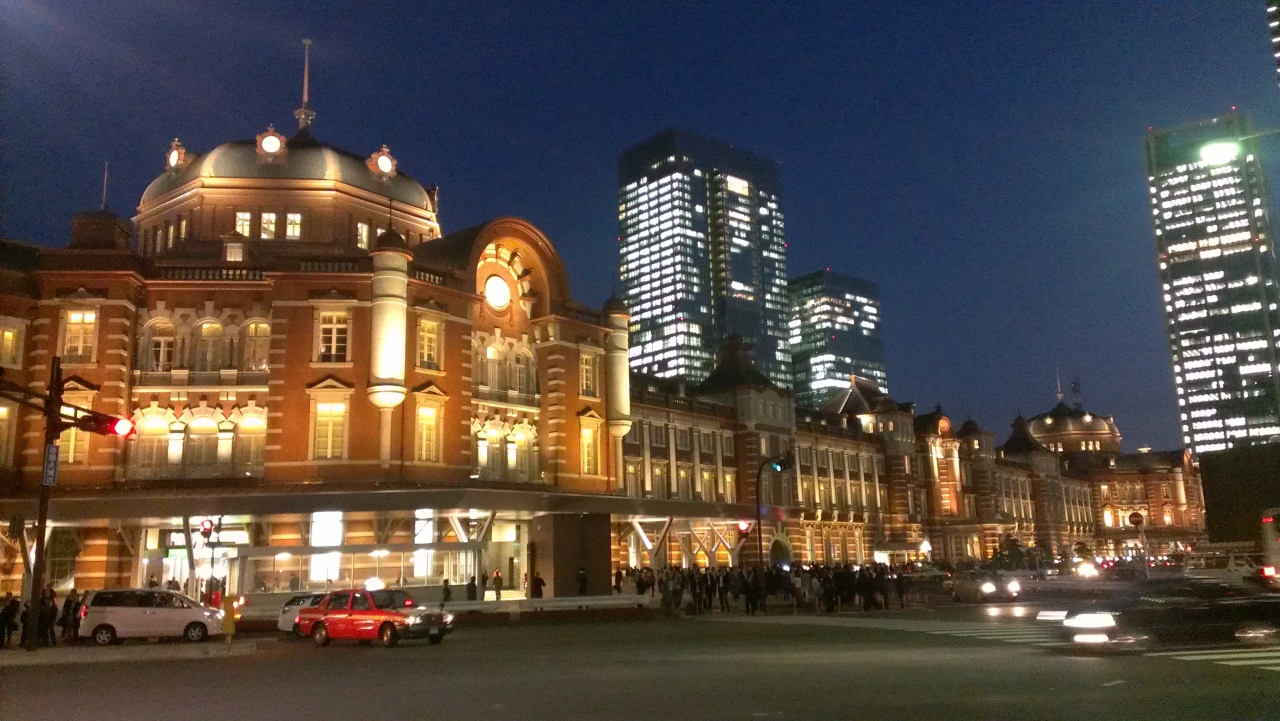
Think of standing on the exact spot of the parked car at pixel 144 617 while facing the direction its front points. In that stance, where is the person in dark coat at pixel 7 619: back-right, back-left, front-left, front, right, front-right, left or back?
back

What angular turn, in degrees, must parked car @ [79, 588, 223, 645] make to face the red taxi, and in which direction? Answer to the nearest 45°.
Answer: approximately 45° to its right

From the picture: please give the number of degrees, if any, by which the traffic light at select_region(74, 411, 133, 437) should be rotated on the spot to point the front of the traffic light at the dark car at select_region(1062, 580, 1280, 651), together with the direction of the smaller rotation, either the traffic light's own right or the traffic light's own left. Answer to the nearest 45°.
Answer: approximately 45° to the traffic light's own left

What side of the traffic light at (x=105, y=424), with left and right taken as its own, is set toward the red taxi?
left

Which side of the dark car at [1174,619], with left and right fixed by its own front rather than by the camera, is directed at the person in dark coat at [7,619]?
front

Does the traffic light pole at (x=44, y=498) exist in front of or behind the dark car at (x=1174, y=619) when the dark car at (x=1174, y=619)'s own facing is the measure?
in front

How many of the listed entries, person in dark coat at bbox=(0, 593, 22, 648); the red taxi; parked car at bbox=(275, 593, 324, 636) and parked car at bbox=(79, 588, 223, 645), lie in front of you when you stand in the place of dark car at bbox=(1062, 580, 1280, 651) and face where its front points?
4

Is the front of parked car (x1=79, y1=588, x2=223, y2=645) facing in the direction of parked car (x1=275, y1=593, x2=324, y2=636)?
yes

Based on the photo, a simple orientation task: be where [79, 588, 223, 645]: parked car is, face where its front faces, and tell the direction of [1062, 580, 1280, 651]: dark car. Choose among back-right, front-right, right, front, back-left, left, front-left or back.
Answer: front-right

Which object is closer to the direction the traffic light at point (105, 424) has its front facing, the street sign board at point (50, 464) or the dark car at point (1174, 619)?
the dark car

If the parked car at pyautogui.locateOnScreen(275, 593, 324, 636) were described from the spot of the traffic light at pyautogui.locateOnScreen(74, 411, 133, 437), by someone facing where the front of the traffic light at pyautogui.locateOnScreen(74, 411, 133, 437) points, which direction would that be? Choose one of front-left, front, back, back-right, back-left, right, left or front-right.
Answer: back-left

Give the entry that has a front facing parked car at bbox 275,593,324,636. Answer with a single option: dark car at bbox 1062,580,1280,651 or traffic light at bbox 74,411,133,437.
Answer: the dark car

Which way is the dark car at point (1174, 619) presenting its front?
to the viewer's left

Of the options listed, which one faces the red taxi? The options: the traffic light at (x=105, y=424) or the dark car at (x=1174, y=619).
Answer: the dark car

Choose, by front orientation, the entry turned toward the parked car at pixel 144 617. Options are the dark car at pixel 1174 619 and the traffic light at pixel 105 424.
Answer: the dark car

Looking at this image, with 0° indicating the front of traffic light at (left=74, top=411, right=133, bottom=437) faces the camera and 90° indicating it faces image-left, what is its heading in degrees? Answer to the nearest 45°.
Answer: approximately 0°

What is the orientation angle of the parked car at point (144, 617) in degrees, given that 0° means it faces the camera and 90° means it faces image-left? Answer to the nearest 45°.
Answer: approximately 270°

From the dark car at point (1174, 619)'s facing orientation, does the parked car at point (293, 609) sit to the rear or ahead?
ahead

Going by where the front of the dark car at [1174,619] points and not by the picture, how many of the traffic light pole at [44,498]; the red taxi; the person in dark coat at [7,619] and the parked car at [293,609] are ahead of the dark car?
4

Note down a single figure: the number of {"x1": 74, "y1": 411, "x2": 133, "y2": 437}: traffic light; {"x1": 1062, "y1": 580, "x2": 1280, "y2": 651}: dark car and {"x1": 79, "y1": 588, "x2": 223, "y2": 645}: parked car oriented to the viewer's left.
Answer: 1
